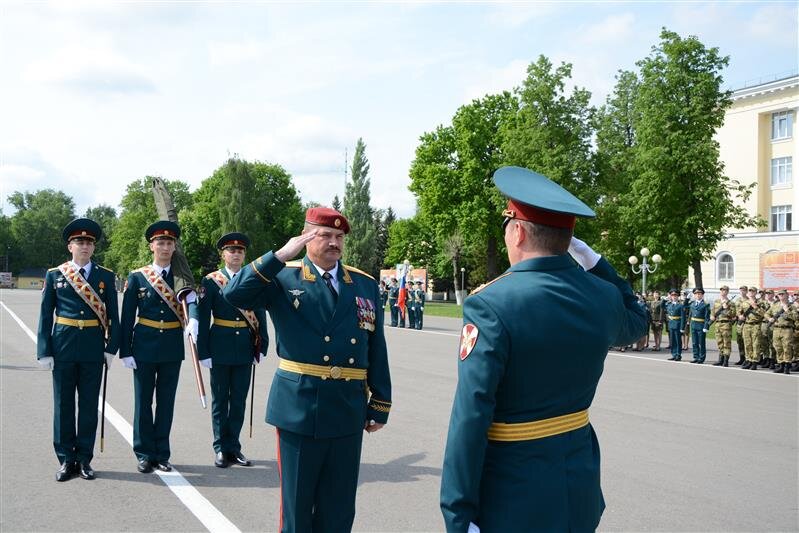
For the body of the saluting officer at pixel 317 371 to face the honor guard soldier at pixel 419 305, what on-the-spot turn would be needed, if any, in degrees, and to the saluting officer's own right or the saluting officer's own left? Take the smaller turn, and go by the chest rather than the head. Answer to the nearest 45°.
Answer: approximately 135° to the saluting officer's own left

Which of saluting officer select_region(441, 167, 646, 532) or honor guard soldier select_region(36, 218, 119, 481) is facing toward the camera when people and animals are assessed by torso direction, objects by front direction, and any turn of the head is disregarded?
the honor guard soldier

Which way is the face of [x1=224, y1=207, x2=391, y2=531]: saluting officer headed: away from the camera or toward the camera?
toward the camera

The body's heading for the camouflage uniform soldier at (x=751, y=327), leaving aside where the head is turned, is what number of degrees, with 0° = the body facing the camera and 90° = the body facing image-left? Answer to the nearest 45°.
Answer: approximately 45°

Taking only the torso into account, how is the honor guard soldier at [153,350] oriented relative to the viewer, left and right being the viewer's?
facing the viewer

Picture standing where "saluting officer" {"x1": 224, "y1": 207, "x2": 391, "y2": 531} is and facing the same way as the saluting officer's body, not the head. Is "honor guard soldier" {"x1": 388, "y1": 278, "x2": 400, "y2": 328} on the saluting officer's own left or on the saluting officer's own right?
on the saluting officer's own left

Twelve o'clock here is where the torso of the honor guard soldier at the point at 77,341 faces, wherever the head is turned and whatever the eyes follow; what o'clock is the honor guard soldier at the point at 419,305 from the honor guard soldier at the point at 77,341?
the honor guard soldier at the point at 419,305 is roughly at 7 o'clock from the honor guard soldier at the point at 77,341.

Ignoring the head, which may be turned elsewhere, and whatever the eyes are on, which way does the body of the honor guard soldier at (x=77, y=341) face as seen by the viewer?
toward the camera

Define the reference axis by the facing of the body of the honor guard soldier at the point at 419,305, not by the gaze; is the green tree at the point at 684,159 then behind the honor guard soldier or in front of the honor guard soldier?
behind

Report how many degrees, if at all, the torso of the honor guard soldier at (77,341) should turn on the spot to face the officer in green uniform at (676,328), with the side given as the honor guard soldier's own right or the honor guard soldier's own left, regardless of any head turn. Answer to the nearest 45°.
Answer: approximately 135° to the honor guard soldier's own left

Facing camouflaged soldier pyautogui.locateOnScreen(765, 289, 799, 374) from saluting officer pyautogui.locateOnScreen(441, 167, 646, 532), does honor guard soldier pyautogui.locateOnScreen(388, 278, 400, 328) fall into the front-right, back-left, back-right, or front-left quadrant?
front-left

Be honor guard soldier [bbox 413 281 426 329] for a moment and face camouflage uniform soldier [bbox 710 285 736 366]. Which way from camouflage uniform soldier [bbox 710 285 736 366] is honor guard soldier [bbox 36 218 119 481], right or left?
right

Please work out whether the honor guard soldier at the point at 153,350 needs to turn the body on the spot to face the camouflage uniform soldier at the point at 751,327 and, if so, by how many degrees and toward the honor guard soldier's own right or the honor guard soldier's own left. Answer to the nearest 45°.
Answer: approximately 135° to the honor guard soldier's own left

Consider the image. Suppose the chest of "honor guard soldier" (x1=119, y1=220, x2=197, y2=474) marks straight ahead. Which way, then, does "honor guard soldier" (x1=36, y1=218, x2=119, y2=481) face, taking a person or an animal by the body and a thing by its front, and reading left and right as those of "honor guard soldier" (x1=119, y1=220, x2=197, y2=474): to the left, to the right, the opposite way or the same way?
the same way

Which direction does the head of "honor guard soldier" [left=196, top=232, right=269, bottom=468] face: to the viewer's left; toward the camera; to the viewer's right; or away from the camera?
toward the camera

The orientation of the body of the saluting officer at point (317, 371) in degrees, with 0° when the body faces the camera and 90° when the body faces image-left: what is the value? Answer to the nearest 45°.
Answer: approximately 315°

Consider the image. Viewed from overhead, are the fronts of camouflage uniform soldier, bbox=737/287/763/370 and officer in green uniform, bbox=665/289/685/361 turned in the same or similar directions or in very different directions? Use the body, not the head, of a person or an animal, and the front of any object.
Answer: same or similar directions

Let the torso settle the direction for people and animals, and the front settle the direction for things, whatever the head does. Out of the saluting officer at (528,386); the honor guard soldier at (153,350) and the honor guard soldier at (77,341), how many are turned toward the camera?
2

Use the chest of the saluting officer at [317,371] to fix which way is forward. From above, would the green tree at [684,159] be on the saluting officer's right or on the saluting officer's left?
on the saluting officer's left
